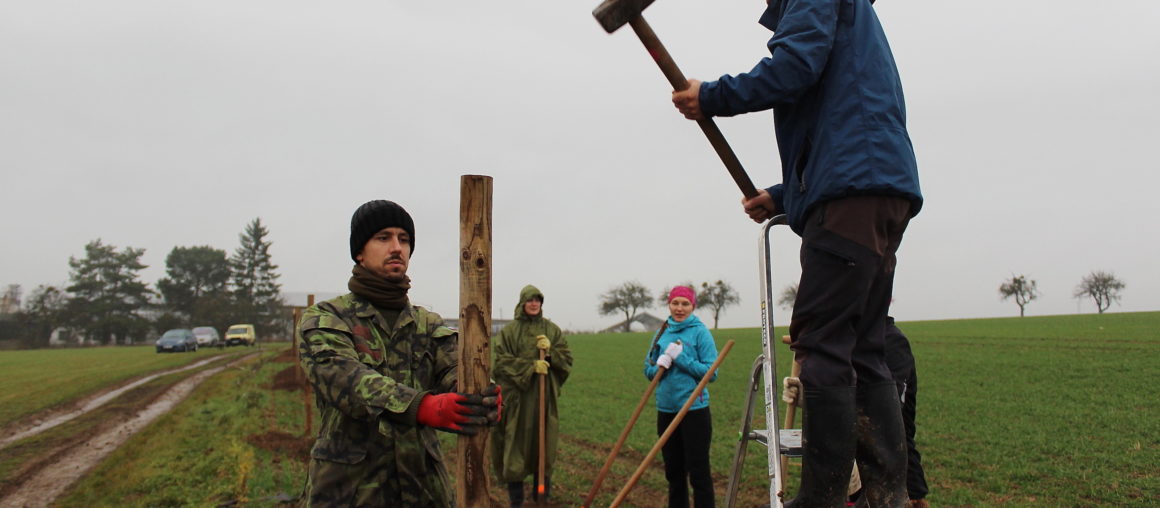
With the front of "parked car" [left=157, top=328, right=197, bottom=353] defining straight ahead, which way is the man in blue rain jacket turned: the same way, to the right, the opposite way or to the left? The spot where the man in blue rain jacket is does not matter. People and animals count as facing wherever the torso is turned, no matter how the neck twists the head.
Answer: to the right

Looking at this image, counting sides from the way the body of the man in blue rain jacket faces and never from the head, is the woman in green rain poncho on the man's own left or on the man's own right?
on the man's own right

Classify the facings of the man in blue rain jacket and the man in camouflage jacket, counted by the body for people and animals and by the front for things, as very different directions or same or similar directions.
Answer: very different directions

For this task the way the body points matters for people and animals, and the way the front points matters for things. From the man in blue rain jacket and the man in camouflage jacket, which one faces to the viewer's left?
the man in blue rain jacket

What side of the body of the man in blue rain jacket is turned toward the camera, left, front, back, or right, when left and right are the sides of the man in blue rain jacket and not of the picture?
left

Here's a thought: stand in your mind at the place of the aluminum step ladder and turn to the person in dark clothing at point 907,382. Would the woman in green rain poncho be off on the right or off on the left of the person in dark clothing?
left

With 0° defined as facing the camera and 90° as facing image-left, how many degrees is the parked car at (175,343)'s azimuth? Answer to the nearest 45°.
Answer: approximately 45°
